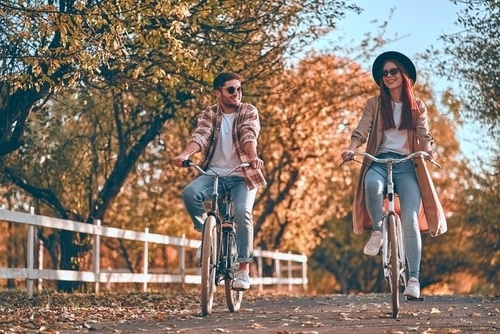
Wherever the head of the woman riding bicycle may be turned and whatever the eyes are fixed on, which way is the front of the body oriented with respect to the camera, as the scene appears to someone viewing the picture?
toward the camera

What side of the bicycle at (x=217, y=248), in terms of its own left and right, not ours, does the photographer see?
front

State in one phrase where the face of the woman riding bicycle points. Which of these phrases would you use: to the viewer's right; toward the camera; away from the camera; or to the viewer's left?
toward the camera

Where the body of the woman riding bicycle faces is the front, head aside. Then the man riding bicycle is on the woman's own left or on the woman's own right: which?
on the woman's own right

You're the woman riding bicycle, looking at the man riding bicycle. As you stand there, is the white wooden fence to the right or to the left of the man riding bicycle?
right

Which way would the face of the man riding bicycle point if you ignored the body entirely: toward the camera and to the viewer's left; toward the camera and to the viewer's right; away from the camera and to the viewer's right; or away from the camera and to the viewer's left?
toward the camera and to the viewer's right

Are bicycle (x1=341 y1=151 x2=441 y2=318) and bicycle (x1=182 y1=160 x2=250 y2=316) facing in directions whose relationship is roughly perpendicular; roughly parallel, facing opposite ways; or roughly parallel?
roughly parallel

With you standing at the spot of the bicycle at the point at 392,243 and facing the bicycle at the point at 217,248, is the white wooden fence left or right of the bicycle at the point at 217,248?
right

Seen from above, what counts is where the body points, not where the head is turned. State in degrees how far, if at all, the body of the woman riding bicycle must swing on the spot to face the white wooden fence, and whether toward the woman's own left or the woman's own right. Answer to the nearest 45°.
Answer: approximately 135° to the woman's own right

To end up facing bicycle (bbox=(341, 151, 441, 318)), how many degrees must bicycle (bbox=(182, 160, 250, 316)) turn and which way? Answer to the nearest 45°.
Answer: approximately 90° to its left

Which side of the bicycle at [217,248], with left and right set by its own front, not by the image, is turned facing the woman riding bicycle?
left

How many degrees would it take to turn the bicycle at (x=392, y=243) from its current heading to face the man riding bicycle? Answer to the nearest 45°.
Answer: approximately 90° to its right

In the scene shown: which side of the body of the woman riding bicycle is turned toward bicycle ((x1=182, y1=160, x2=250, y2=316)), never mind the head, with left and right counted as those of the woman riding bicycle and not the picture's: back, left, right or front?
right
